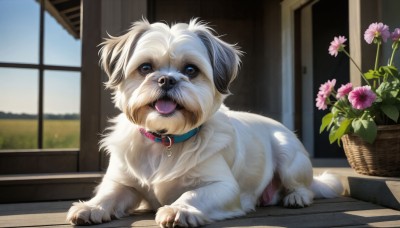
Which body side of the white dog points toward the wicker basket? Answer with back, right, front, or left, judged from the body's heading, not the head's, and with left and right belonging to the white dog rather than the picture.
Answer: back

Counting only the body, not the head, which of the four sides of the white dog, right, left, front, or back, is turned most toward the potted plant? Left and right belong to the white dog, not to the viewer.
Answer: back

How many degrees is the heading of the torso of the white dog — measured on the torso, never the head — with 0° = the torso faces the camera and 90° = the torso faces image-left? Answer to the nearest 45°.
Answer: approximately 45°

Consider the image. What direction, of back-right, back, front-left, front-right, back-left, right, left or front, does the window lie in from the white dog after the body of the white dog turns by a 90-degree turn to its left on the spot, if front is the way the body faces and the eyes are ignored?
back

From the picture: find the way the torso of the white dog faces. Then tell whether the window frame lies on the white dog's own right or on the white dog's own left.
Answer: on the white dog's own right
